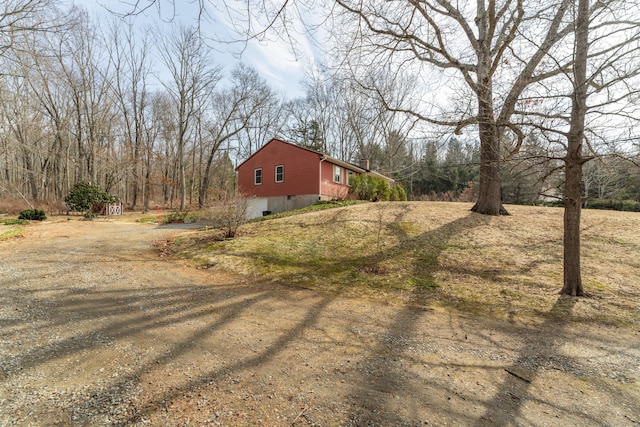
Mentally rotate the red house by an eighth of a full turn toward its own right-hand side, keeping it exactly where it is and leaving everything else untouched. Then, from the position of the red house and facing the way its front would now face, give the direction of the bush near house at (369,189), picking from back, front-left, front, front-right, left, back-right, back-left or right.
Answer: left

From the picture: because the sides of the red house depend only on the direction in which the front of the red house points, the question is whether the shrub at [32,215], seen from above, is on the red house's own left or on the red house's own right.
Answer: on the red house's own right

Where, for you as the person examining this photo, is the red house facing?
facing the viewer and to the right of the viewer

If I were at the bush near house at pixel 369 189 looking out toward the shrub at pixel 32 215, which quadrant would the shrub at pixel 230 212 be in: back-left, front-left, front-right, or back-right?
front-left

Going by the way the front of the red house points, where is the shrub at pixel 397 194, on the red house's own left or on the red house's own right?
on the red house's own left

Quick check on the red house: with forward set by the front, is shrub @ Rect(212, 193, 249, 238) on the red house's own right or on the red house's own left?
on the red house's own right

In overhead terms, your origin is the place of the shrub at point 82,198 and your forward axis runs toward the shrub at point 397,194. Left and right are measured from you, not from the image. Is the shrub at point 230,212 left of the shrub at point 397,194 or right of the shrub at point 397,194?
right

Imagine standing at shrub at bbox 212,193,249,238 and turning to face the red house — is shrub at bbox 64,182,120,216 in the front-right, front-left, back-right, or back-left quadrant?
front-left

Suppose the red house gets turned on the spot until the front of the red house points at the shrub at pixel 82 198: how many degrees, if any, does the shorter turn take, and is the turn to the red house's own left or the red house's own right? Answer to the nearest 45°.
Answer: approximately 135° to the red house's own right
